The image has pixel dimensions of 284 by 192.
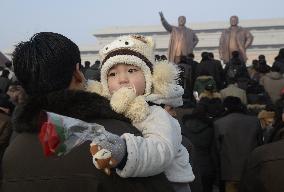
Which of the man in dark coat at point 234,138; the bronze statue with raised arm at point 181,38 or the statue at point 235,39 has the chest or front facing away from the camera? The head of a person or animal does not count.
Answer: the man in dark coat

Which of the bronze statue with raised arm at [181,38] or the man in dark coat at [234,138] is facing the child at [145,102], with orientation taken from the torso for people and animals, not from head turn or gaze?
the bronze statue with raised arm

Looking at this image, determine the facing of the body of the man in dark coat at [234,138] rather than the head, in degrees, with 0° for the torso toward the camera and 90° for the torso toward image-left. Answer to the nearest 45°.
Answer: approximately 180°

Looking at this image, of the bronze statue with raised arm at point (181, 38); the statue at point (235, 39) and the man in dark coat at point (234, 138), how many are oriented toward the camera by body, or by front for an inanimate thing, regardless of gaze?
2

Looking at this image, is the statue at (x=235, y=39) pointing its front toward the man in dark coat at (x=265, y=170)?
yes

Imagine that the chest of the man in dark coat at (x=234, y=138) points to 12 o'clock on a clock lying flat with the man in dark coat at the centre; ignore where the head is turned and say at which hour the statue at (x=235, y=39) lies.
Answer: The statue is roughly at 12 o'clock from the man in dark coat.

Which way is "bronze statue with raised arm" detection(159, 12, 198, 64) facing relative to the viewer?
toward the camera

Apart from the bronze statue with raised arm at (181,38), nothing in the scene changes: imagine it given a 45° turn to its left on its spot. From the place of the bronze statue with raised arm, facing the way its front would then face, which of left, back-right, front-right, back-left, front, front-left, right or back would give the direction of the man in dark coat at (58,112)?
front-right

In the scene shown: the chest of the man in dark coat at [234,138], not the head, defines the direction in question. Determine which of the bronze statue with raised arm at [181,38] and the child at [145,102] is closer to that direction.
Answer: the bronze statue with raised arm

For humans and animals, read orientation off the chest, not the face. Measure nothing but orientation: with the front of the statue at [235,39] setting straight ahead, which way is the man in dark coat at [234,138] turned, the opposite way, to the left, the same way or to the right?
the opposite way

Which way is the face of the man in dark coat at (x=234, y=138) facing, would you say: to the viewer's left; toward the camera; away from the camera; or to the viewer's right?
away from the camera

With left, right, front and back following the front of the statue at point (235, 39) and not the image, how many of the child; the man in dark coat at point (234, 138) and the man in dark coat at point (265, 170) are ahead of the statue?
3

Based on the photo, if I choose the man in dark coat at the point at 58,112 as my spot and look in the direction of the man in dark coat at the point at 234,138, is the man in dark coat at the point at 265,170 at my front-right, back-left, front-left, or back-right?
front-right

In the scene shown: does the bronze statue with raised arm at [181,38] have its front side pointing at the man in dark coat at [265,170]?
yes

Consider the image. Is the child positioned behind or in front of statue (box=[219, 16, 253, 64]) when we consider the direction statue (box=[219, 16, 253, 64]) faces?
in front

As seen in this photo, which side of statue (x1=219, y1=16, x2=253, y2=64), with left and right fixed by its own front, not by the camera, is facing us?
front

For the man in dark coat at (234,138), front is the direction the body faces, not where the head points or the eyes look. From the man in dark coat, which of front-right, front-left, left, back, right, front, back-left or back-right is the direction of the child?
back

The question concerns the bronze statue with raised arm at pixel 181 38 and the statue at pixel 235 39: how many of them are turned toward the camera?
2
